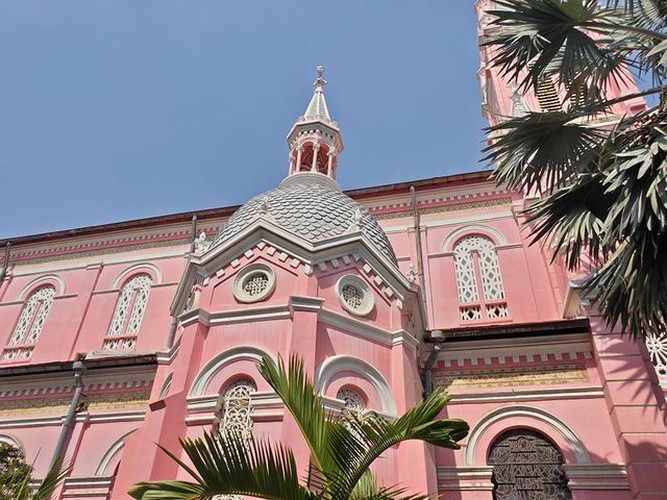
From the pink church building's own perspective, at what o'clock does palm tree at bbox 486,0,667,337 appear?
The palm tree is roughly at 2 o'clock from the pink church building.
